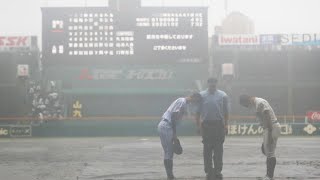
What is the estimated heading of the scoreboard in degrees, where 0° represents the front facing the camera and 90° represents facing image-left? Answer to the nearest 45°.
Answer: approximately 0°

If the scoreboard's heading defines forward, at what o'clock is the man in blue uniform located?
The man in blue uniform is roughly at 12 o'clock from the scoreboard.
